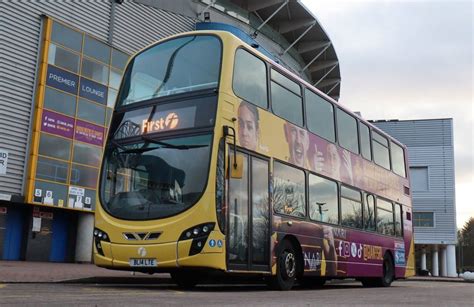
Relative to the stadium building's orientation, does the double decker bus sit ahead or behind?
ahead

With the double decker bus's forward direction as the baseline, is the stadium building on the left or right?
on its right

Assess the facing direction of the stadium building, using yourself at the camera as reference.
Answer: facing the viewer and to the right of the viewer

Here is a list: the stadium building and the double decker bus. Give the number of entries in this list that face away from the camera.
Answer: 0

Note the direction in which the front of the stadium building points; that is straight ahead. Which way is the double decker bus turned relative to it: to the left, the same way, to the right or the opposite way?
to the right
